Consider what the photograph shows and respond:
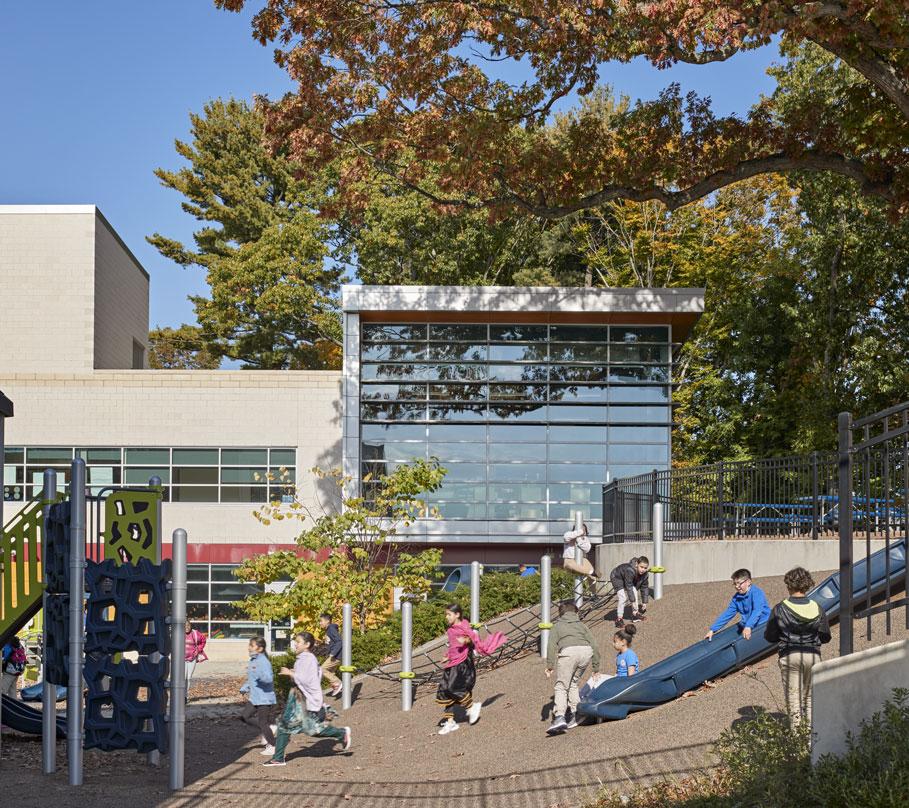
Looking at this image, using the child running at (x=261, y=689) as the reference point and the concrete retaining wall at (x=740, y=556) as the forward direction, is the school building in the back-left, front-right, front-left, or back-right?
front-left

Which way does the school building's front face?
toward the camera

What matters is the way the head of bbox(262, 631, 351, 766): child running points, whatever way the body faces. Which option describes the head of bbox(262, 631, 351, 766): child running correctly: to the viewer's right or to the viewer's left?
to the viewer's left

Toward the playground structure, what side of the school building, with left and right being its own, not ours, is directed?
front

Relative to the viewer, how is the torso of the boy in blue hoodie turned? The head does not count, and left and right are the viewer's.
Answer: facing the viewer and to the left of the viewer

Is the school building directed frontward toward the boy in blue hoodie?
yes

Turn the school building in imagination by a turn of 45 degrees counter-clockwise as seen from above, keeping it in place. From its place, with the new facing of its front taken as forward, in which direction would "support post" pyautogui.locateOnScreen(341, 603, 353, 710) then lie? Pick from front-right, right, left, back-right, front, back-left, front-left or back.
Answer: front-right

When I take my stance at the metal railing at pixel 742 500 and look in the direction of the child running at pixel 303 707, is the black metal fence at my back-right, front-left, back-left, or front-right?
front-left
